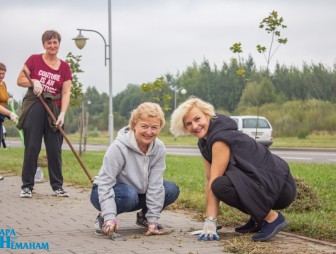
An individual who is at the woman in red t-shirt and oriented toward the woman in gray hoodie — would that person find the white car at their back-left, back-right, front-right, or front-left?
back-left

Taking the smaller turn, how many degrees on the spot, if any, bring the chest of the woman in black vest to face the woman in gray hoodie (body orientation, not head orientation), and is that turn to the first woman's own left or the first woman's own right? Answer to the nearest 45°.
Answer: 0° — they already face them

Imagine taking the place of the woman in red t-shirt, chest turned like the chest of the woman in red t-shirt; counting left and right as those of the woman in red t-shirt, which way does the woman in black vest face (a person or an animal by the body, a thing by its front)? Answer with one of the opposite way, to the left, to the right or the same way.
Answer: to the right

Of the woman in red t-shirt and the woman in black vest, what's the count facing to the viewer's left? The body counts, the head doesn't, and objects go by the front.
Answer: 1

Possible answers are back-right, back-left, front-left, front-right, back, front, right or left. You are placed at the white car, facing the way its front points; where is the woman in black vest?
back-left

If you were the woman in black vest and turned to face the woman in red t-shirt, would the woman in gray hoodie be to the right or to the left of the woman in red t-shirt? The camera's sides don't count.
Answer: left

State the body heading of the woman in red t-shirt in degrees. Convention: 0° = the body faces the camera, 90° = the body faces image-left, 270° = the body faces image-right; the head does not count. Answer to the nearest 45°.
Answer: approximately 0°

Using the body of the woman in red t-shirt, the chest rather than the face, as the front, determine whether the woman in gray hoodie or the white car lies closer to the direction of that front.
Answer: the woman in gray hoodie

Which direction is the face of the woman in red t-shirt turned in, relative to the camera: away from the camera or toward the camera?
toward the camera

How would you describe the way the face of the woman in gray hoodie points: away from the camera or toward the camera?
toward the camera

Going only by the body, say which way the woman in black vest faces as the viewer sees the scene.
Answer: to the viewer's left

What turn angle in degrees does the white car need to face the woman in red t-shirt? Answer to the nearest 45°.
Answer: approximately 135° to its left

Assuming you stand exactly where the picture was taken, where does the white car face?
facing away from the viewer and to the left of the viewer
